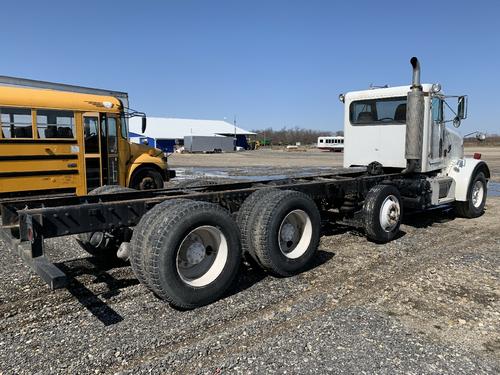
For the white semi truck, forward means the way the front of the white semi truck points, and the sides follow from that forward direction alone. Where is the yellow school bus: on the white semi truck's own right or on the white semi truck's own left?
on the white semi truck's own left

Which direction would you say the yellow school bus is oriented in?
to the viewer's right

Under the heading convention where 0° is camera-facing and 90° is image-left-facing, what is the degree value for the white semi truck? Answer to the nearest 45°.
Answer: approximately 225°
